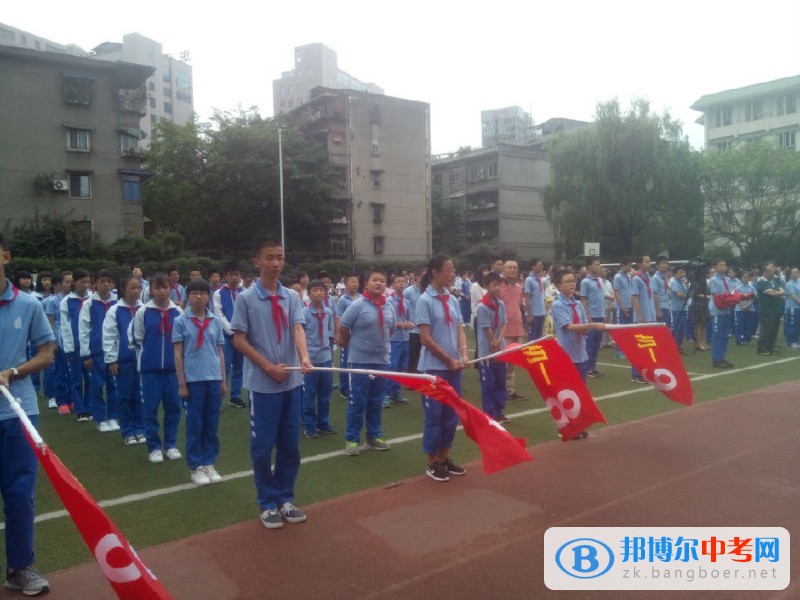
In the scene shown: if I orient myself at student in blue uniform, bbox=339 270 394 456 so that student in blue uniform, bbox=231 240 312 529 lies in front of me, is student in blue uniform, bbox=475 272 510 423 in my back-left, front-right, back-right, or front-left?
back-left

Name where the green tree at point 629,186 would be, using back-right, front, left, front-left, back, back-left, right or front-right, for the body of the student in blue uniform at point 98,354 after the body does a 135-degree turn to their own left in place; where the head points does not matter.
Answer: front-right

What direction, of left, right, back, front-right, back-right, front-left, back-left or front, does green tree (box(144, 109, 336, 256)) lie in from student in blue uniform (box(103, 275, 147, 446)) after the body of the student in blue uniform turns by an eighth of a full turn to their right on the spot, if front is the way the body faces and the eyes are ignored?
back

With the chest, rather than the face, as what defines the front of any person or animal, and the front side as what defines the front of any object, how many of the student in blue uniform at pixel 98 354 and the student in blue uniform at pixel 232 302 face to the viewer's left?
0

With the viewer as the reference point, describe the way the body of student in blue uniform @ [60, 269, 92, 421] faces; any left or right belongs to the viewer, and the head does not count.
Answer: facing the viewer and to the right of the viewer

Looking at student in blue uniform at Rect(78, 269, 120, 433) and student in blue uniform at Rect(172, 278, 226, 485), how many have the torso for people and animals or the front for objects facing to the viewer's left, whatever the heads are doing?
0

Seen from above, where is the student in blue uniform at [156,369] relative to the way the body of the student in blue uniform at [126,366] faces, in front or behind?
in front

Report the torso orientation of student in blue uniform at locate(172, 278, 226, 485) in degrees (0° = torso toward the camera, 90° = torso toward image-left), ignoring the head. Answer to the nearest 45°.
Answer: approximately 0°

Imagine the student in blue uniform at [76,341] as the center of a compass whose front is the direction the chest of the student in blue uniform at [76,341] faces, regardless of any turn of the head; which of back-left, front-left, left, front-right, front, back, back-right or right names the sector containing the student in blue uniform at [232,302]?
front-left

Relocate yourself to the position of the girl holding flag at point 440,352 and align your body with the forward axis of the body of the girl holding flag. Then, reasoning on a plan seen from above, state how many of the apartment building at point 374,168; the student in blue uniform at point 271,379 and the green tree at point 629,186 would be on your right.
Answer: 1

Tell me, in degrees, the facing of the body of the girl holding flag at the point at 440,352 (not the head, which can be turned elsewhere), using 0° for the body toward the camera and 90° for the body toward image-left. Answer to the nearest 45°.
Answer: approximately 315°
